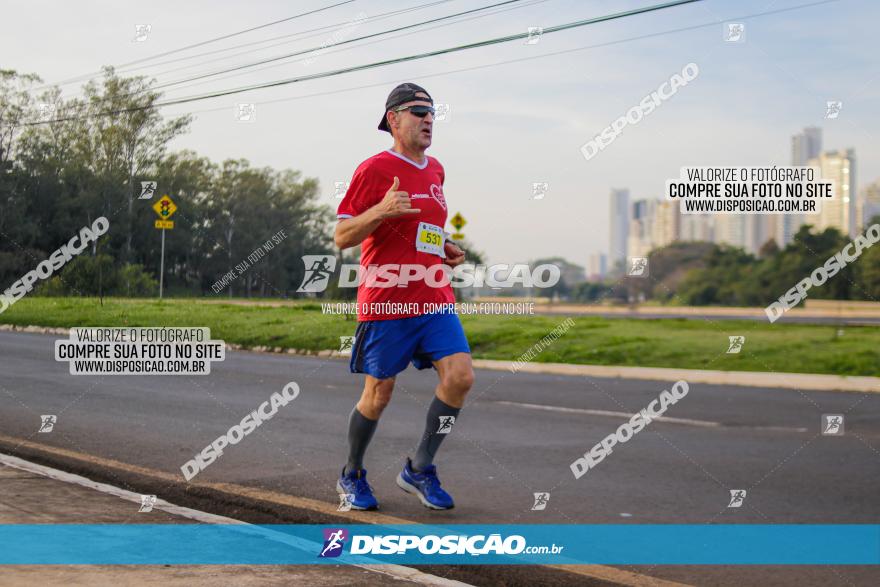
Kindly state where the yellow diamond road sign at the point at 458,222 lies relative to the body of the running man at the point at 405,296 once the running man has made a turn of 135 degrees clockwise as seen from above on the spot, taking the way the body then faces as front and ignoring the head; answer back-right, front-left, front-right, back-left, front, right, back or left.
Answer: right

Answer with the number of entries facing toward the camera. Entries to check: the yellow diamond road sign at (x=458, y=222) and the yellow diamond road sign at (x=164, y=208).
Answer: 2

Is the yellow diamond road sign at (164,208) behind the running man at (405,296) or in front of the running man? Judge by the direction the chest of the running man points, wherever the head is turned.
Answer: behind

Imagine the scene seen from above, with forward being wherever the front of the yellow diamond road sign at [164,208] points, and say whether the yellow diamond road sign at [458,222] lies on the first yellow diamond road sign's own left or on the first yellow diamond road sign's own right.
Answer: on the first yellow diamond road sign's own left
